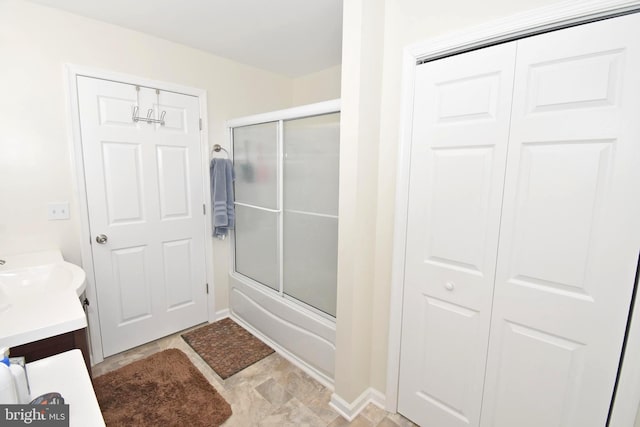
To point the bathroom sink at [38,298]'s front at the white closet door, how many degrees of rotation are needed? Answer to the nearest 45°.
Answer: approximately 45° to its right

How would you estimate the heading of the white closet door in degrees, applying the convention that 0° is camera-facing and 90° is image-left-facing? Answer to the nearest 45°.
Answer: approximately 45°

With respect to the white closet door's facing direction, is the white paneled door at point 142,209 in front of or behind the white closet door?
in front

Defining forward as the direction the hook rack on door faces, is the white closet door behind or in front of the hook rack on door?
in front

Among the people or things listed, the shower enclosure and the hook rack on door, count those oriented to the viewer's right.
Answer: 0

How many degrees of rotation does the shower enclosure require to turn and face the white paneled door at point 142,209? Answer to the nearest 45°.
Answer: approximately 45° to its right

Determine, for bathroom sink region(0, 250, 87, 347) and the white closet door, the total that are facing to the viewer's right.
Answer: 1

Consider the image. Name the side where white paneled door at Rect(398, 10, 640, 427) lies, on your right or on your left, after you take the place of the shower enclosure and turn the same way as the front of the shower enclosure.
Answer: on your left

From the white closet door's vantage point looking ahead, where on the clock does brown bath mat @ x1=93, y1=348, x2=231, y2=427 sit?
The brown bath mat is roughly at 1 o'clock from the white closet door.

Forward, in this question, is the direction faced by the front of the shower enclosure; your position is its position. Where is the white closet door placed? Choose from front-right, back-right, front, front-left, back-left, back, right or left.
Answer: left

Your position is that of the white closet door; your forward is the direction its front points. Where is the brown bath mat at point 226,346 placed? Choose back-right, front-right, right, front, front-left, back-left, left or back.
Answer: front-right

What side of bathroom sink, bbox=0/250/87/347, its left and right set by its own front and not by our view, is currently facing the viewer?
right

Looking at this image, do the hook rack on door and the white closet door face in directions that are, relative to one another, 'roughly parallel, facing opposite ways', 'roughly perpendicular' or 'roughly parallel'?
roughly perpendicular

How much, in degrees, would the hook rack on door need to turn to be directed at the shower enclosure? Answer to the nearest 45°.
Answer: approximately 45° to its left

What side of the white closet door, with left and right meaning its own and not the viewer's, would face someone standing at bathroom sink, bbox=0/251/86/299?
front
